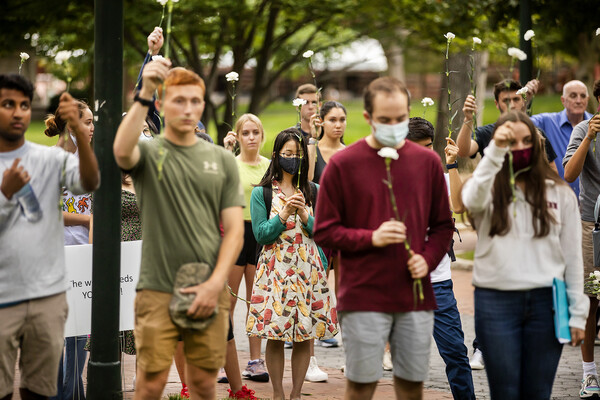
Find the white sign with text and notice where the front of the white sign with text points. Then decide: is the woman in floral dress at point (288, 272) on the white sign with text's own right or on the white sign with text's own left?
on the white sign with text's own left

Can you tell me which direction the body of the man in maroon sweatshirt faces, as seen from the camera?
toward the camera

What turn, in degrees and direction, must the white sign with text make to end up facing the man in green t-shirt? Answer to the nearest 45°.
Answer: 0° — it already faces them

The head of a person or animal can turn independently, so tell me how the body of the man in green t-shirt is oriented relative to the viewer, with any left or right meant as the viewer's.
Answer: facing the viewer

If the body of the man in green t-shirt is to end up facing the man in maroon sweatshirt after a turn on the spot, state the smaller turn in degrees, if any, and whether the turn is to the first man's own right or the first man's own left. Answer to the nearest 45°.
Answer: approximately 90° to the first man's own left

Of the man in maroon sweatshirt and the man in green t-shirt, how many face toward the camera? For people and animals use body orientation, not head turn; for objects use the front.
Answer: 2

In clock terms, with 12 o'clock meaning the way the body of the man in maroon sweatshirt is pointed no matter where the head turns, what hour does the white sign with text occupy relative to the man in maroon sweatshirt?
The white sign with text is roughly at 4 o'clock from the man in maroon sweatshirt.

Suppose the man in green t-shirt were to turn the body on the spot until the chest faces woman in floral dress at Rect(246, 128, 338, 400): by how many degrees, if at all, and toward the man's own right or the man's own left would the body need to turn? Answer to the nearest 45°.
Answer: approximately 135° to the man's own left

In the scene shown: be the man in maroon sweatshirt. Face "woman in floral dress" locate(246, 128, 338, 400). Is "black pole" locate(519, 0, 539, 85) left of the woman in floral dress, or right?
right

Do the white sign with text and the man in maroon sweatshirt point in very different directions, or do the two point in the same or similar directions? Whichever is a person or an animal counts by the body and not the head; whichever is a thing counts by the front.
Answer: same or similar directions

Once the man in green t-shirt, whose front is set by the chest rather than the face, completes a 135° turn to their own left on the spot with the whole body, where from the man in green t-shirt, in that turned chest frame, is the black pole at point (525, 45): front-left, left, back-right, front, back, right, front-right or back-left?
front

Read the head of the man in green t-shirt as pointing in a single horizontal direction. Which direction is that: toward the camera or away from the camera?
toward the camera

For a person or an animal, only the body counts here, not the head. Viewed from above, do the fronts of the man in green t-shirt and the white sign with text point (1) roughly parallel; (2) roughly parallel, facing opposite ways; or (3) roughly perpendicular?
roughly parallel

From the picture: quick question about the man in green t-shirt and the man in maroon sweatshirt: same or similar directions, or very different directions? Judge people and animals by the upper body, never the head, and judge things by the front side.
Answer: same or similar directions

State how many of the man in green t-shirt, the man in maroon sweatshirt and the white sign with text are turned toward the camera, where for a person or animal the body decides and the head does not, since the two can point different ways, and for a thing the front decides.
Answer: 3
